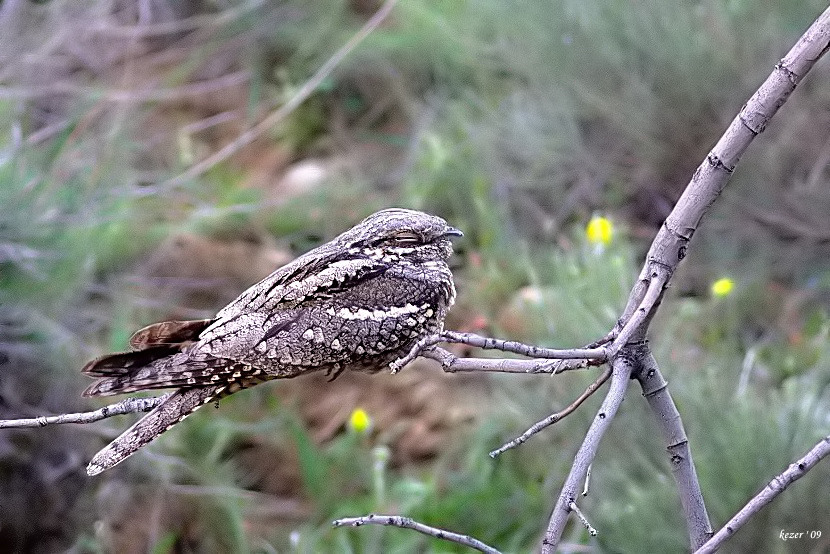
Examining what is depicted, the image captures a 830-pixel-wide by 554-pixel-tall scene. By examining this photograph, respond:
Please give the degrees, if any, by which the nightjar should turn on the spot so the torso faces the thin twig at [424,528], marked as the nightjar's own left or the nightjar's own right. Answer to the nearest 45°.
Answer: approximately 45° to the nightjar's own right

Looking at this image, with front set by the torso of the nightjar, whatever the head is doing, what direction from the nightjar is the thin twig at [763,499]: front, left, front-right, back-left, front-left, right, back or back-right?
front-right

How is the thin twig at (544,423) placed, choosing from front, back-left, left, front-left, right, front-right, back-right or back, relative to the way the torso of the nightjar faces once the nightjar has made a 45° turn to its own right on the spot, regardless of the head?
front

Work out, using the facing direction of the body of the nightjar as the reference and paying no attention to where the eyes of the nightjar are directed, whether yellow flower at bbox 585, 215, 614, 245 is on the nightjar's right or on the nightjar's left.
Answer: on the nightjar's left

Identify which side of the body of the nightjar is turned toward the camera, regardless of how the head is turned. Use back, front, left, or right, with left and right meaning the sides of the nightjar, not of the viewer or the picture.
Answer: right
